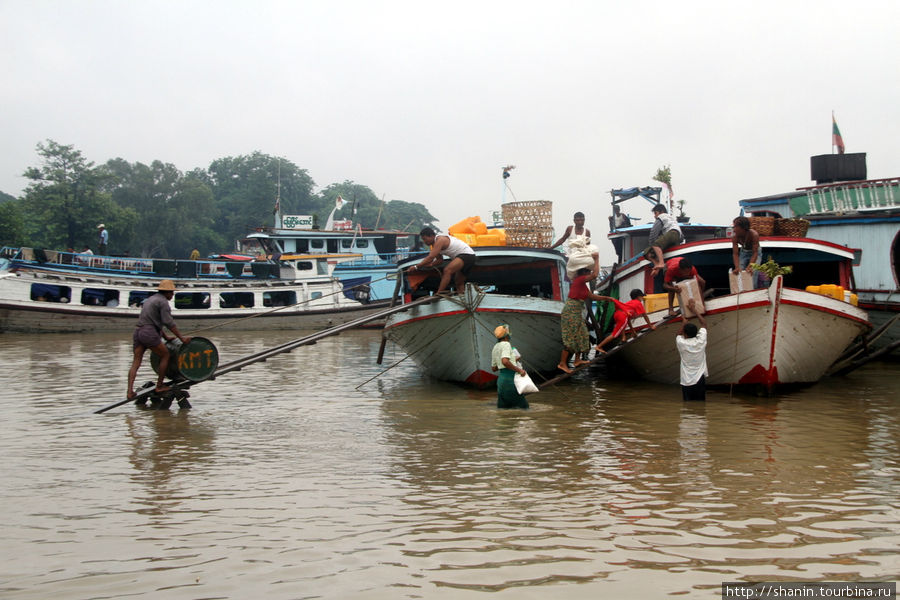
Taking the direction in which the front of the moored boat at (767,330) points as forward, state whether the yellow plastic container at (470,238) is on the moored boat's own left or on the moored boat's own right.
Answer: on the moored boat's own right

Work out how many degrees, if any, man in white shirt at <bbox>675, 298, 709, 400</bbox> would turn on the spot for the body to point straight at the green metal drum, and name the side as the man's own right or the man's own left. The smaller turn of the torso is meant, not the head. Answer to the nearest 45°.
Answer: approximately 90° to the man's own left

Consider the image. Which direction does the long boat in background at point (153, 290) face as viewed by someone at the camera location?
facing to the right of the viewer

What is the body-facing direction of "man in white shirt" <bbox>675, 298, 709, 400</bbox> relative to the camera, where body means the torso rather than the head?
away from the camera
